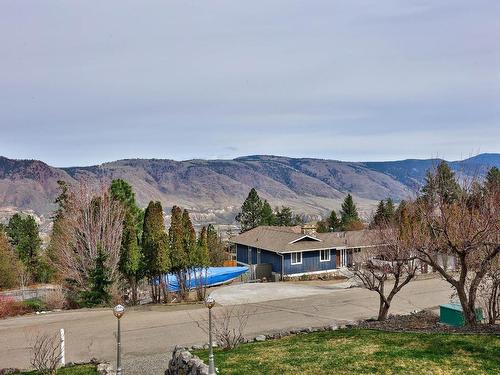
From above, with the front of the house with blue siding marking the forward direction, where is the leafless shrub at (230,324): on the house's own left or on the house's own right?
on the house's own right

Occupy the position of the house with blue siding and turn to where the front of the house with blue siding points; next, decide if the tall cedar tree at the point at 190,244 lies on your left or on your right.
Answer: on your right

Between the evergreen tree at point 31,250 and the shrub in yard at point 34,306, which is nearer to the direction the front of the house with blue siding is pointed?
the shrub in yard

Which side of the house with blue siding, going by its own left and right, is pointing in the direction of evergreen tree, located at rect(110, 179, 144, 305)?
right

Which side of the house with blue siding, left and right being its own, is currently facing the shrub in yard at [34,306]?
right

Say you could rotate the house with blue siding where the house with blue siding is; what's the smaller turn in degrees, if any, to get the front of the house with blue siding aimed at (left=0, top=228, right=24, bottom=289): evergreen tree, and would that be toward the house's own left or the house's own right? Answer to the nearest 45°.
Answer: approximately 135° to the house's own right

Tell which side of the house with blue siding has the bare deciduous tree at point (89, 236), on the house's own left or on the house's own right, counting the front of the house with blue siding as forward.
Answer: on the house's own right

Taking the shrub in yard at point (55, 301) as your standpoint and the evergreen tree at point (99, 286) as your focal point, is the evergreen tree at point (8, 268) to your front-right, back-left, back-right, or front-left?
back-left

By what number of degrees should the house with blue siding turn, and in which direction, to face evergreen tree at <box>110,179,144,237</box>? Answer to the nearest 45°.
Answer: approximately 90° to its right
